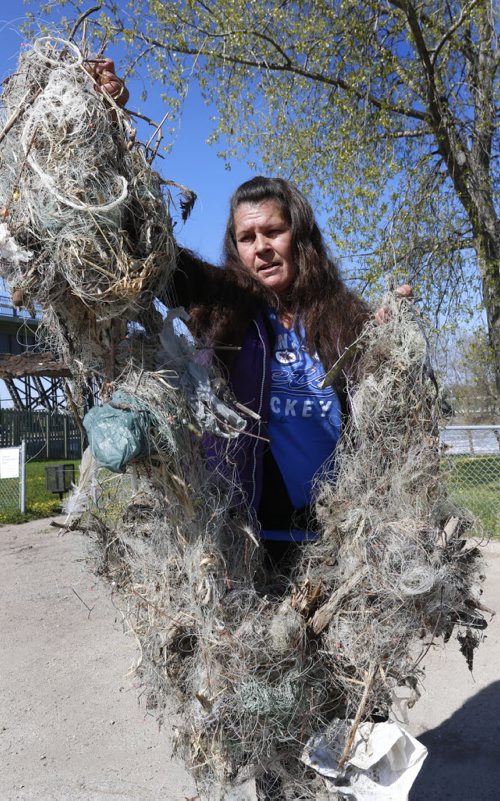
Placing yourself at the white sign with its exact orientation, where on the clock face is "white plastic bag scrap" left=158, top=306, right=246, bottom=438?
The white plastic bag scrap is roughly at 12 o'clock from the white sign.

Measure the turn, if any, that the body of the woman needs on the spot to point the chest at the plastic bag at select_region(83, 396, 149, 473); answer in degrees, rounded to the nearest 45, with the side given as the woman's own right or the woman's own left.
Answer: approximately 45° to the woman's own right

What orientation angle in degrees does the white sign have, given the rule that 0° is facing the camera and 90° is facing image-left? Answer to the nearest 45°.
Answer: approximately 0°

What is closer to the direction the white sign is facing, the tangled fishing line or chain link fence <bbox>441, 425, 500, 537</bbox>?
the tangled fishing line

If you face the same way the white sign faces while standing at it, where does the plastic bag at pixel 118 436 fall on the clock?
The plastic bag is roughly at 12 o'clock from the white sign.

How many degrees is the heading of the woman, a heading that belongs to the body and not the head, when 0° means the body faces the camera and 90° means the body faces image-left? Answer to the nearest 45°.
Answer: approximately 0°

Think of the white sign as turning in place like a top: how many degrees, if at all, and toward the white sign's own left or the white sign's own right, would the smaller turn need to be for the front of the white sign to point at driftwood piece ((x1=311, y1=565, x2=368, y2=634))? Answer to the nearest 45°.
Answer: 0° — it already faces it

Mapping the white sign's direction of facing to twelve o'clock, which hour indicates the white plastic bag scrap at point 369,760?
The white plastic bag scrap is roughly at 12 o'clock from the white sign.

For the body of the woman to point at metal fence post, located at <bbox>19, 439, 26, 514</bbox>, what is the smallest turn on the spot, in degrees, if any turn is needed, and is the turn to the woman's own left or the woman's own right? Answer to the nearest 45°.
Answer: approximately 135° to the woman's own right
